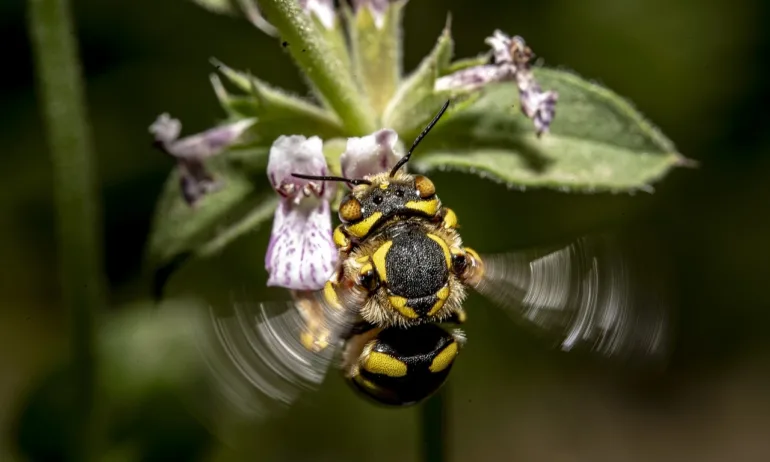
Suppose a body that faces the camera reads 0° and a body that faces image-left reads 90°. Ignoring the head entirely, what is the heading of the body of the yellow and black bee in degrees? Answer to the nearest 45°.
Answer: approximately 180°

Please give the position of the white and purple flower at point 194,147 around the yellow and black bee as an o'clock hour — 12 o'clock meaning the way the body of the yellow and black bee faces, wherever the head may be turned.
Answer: The white and purple flower is roughly at 11 o'clock from the yellow and black bee.

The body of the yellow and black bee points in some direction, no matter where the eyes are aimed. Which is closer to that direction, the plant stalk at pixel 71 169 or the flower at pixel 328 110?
the flower

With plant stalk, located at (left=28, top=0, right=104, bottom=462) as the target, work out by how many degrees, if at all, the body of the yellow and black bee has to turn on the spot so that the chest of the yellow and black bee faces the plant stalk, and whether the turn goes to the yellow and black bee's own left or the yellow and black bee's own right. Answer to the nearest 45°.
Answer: approximately 45° to the yellow and black bee's own left

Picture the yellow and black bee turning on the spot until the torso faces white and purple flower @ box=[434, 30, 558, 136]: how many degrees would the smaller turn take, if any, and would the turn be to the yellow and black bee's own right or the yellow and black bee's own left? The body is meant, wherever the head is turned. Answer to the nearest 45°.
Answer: approximately 45° to the yellow and black bee's own right

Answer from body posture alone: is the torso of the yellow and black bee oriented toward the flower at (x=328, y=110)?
yes
